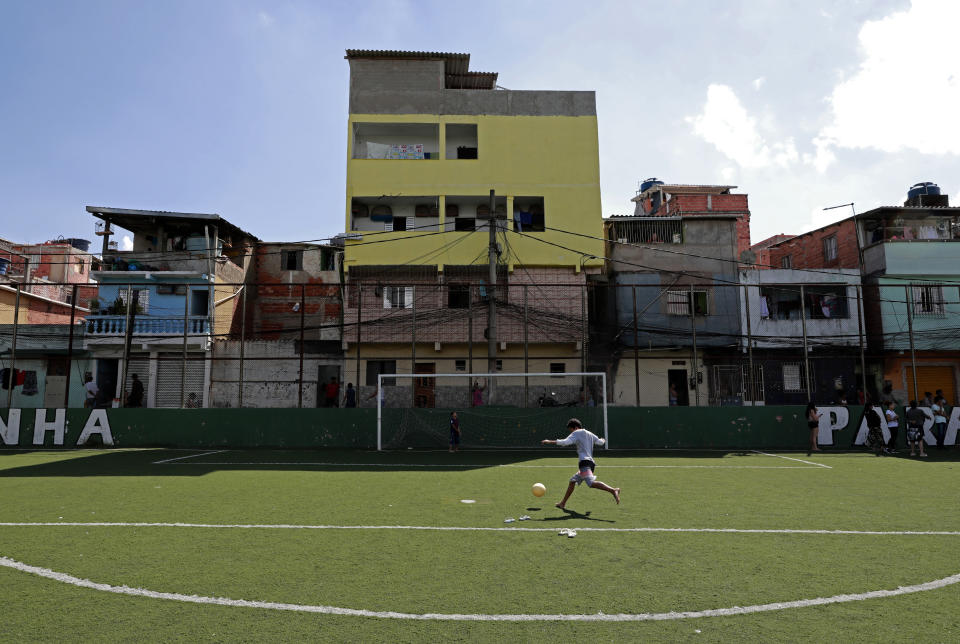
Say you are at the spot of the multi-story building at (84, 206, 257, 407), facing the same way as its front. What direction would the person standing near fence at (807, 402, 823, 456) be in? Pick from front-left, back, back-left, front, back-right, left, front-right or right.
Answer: front-left

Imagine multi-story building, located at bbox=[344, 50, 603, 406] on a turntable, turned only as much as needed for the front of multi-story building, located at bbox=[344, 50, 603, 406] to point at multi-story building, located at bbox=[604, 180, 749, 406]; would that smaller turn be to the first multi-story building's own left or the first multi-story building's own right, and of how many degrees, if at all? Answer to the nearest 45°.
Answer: approximately 90° to the first multi-story building's own left

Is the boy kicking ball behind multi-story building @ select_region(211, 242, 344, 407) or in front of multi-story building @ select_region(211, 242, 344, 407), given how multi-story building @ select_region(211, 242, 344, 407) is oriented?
in front

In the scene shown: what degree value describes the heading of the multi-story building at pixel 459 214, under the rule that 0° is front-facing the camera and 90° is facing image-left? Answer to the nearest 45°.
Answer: approximately 0°

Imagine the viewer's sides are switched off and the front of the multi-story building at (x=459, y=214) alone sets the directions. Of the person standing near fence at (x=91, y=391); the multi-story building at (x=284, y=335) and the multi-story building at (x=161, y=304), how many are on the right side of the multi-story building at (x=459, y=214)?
3

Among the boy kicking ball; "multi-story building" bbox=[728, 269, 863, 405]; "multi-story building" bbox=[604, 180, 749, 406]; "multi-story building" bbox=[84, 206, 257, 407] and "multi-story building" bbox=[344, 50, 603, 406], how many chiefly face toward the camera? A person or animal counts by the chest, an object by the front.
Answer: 4

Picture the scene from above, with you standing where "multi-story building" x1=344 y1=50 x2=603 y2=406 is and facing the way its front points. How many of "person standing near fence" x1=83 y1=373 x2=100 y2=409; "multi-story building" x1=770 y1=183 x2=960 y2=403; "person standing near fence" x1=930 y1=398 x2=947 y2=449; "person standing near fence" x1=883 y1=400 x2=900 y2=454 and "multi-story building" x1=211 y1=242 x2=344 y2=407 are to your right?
2

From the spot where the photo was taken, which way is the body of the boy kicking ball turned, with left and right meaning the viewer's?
facing away from the viewer and to the left of the viewer

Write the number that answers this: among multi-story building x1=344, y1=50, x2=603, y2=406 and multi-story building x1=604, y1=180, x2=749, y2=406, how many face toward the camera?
2

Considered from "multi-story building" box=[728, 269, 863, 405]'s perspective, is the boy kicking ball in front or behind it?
in front

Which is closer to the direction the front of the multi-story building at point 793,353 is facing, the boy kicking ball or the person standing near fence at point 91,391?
the boy kicking ball

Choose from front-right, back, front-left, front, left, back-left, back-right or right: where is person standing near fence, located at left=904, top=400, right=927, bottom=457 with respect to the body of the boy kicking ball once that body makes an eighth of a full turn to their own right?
front-right

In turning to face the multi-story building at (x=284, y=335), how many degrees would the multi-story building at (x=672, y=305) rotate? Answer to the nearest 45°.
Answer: approximately 90° to its right
